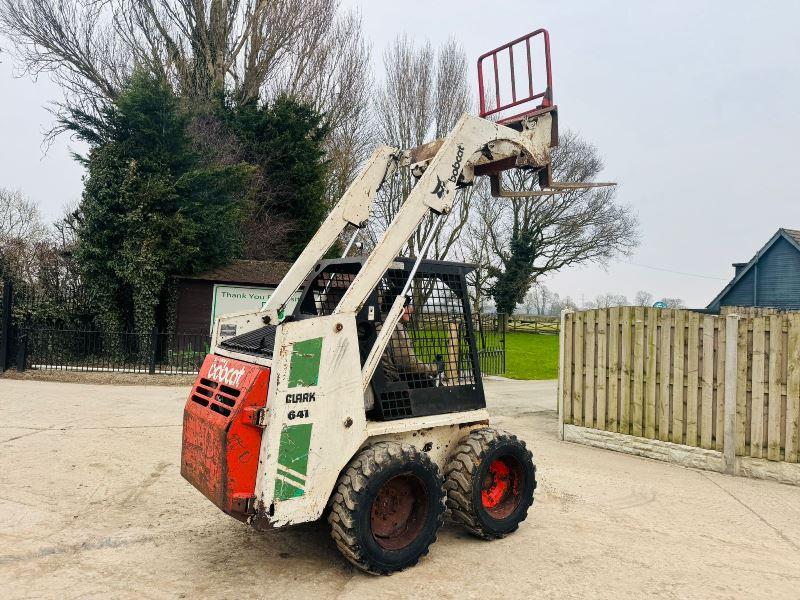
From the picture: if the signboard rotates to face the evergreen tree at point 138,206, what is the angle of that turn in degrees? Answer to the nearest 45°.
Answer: approximately 90° to its right

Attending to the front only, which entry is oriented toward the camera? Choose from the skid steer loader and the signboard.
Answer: the signboard

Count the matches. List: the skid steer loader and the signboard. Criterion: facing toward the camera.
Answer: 1

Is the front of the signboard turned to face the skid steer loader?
yes

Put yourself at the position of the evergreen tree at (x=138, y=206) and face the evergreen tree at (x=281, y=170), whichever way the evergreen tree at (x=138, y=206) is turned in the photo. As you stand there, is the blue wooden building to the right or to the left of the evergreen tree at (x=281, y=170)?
right

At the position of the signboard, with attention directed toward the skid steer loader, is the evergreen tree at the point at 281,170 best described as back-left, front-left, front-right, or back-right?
back-left

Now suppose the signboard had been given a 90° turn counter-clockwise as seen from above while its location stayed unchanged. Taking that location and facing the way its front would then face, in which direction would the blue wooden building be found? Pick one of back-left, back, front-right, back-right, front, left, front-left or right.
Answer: front

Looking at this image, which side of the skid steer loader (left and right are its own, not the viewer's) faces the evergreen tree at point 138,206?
left

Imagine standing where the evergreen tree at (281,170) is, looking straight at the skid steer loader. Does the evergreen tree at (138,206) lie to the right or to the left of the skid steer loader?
right

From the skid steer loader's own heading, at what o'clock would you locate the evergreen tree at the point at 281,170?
The evergreen tree is roughly at 10 o'clock from the skid steer loader.

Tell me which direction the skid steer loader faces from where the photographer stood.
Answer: facing away from the viewer and to the right of the viewer

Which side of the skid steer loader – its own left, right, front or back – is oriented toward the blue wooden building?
front

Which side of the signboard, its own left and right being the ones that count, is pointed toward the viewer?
front

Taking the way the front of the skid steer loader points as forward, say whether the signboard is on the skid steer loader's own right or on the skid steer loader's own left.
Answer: on the skid steer loader's own left

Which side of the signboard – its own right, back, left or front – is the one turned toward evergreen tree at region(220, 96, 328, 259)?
back
